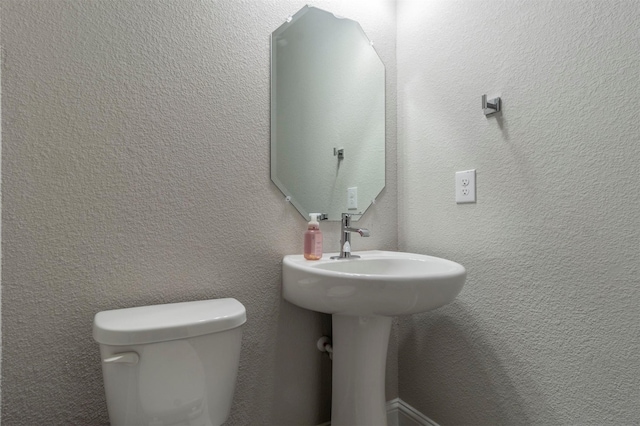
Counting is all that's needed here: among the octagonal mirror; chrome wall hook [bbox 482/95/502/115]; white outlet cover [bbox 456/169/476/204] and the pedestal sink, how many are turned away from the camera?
0

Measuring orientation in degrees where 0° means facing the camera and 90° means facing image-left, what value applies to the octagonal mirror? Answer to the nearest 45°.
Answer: approximately 315°

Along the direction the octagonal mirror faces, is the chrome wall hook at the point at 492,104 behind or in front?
in front

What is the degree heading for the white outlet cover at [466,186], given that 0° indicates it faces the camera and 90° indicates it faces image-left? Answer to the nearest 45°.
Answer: approximately 45°

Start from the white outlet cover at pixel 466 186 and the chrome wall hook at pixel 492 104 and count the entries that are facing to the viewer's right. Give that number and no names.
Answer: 0

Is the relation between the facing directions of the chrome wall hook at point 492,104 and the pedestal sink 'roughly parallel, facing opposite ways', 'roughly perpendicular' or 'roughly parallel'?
roughly perpendicular

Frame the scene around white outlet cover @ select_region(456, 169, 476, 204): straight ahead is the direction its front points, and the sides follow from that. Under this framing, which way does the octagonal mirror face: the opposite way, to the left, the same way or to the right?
to the left

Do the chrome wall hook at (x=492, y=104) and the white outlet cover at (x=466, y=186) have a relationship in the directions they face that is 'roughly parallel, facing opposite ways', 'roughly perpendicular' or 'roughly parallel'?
roughly parallel

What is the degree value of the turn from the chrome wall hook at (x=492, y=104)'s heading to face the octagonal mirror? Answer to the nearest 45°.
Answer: approximately 45° to its right

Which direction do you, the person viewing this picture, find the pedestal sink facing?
facing the viewer and to the right of the viewer

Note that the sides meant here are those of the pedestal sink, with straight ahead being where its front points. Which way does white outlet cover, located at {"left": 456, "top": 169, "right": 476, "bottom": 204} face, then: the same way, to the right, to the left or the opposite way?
to the right

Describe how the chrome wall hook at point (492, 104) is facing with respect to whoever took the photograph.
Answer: facing the viewer and to the left of the viewer
